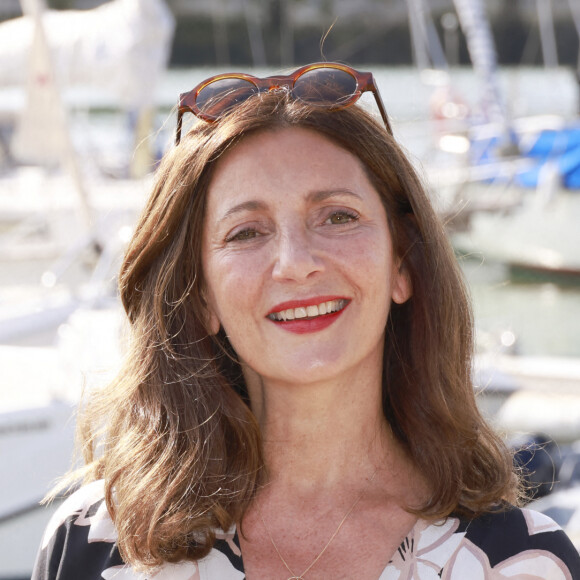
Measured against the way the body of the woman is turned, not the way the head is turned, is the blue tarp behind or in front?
behind

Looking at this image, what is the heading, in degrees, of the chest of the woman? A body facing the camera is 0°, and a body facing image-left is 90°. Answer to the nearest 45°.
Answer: approximately 0°
